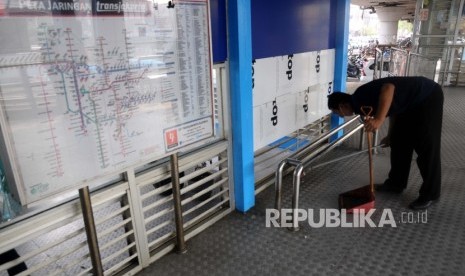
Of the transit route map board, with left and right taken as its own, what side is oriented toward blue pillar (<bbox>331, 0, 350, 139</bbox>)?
left

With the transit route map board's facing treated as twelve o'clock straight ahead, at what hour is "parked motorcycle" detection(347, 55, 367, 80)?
The parked motorcycle is roughly at 9 o'clock from the transit route map board.

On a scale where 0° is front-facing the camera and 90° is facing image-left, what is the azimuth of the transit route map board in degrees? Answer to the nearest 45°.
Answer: approximately 315°

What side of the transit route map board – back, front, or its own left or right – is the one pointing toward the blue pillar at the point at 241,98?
left
